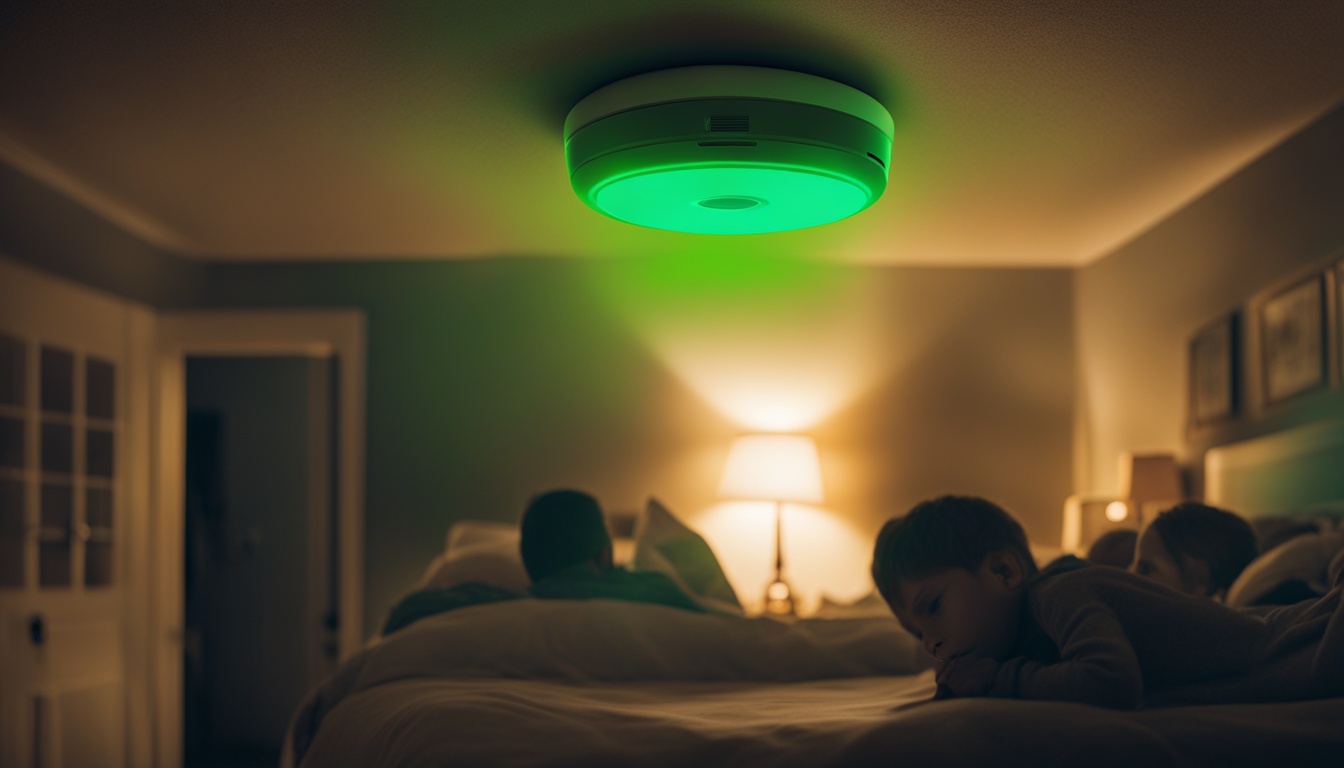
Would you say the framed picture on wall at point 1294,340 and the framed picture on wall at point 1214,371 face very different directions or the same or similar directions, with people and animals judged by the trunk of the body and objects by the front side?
same or similar directions

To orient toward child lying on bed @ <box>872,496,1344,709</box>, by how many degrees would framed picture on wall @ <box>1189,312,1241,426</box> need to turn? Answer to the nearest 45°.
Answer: approximately 45° to its left

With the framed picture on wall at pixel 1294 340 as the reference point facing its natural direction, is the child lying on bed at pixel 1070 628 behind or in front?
in front

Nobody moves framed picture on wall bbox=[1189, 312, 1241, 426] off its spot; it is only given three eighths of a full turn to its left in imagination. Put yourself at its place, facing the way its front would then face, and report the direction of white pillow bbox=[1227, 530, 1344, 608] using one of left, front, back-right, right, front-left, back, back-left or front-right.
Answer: right

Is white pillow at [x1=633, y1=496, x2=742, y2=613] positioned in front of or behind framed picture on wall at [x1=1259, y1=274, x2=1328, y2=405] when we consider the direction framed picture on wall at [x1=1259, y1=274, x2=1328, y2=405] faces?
in front

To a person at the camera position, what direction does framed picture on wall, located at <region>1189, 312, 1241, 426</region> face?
facing the viewer and to the left of the viewer

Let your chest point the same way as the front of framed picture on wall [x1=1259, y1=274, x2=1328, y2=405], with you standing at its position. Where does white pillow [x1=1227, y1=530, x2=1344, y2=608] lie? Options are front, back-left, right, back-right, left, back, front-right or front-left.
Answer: front-left

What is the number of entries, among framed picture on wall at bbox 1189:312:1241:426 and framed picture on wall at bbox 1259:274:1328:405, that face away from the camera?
0
